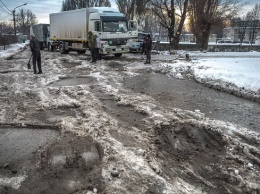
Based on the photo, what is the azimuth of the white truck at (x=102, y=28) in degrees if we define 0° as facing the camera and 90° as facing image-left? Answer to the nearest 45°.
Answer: approximately 315°

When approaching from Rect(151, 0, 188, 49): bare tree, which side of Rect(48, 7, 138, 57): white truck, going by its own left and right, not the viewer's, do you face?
left

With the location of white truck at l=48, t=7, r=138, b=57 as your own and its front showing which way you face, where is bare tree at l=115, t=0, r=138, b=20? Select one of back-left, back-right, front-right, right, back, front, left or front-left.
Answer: back-left

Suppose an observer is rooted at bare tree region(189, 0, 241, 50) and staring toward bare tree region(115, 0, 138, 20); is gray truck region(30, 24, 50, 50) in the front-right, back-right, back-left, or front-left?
front-left

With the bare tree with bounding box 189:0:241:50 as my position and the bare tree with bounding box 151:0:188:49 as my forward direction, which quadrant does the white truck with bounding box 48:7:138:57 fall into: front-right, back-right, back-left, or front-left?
front-left

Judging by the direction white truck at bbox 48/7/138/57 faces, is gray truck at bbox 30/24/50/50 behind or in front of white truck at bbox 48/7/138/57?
behind

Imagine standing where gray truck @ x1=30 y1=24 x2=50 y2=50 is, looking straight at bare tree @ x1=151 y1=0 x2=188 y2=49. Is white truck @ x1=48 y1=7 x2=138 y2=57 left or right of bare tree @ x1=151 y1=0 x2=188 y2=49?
right

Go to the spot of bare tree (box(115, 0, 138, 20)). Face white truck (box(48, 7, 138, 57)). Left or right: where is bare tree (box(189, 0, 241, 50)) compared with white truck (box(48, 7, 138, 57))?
left

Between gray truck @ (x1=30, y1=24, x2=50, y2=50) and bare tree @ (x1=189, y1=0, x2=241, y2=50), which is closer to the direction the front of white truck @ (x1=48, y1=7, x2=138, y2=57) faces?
the bare tree
